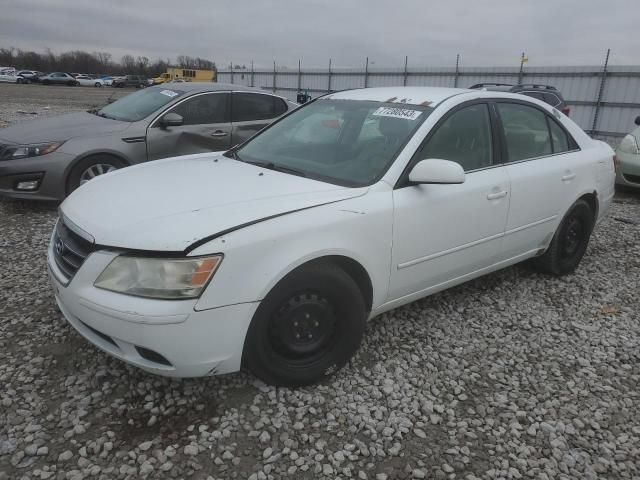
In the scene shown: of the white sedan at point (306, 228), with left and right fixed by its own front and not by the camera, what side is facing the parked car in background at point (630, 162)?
back

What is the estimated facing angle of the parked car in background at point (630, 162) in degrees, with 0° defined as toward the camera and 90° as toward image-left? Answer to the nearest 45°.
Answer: approximately 45°

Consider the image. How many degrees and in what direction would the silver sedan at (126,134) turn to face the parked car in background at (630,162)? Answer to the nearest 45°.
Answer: approximately 135° to its left

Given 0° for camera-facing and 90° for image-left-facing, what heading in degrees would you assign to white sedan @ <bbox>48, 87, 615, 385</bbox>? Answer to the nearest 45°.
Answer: approximately 45°

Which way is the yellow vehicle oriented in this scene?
to the viewer's left

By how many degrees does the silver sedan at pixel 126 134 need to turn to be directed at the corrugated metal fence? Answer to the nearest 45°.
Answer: approximately 180°

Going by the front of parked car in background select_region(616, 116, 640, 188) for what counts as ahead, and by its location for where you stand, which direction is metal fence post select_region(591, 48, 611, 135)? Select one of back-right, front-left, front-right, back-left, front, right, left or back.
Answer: back-right

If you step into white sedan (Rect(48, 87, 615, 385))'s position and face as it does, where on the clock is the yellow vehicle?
The yellow vehicle is roughly at 4 o'clock from the white sedan.

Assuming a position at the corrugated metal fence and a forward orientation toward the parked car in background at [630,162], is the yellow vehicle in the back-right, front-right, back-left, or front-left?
back-right

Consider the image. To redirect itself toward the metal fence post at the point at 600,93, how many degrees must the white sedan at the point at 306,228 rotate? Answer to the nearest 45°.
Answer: approximately 180°
